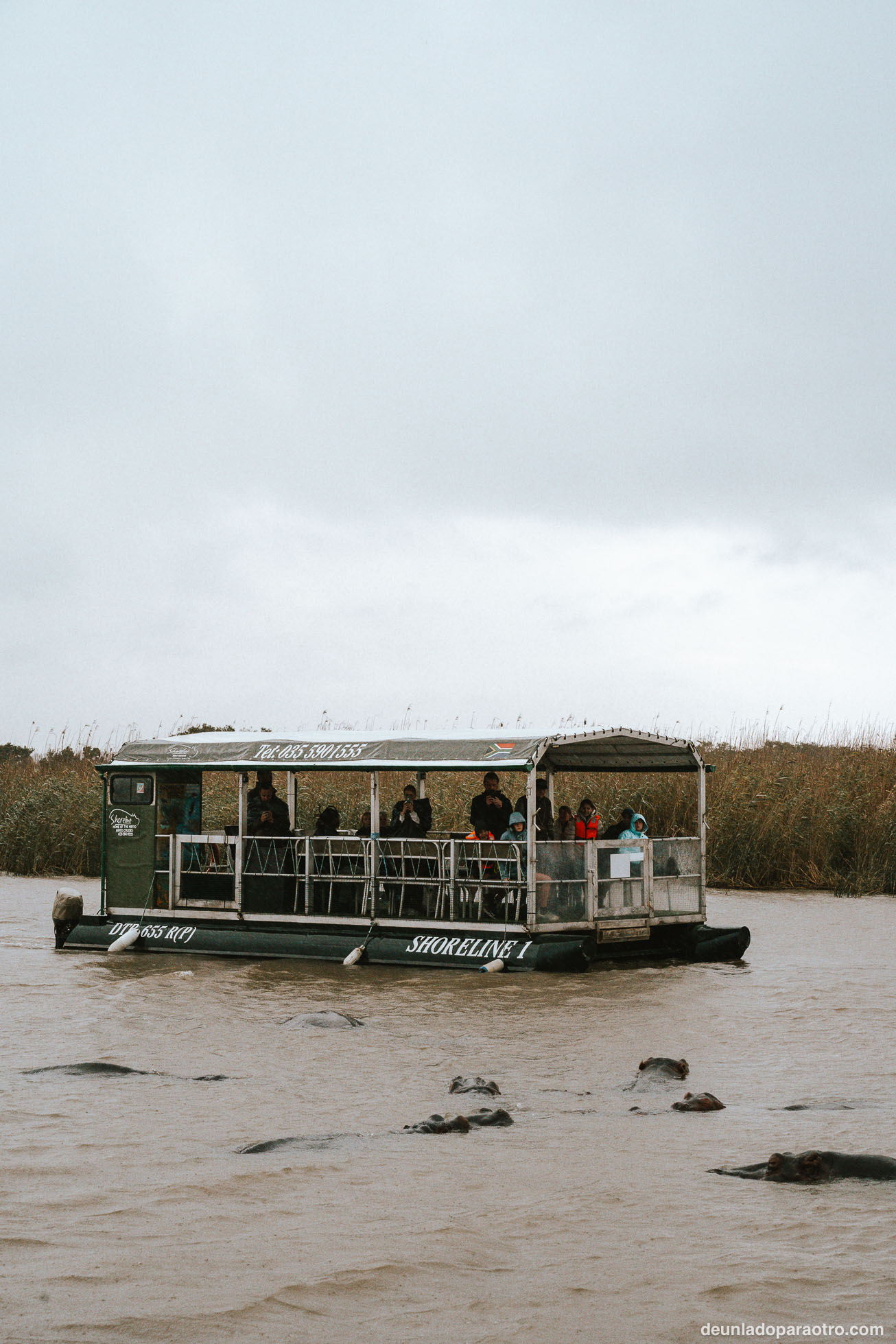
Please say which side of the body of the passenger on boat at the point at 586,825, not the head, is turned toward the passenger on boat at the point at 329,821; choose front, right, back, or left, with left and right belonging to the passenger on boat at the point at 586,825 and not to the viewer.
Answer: right

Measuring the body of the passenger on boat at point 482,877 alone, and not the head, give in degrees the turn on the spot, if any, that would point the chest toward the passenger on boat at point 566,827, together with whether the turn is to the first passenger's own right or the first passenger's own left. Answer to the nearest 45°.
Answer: approximately 135° to the first passenger's own left

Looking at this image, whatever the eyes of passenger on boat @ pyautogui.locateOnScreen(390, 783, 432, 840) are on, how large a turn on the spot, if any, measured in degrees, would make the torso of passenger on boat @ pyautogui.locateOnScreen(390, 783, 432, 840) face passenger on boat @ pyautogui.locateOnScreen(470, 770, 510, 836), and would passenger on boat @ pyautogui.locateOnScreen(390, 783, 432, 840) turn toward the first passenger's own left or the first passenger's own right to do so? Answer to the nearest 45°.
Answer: approximately 45° to the first passenger's own left

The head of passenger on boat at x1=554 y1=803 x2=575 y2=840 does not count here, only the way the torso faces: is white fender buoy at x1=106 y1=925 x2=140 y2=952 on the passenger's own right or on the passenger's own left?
on the passenger's own right

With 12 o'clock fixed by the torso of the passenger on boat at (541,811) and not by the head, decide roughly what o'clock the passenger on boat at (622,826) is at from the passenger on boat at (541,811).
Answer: the passenger on boat at (622,826) is roughly at 9 o'clock from the passenger on boat at (541,811).
